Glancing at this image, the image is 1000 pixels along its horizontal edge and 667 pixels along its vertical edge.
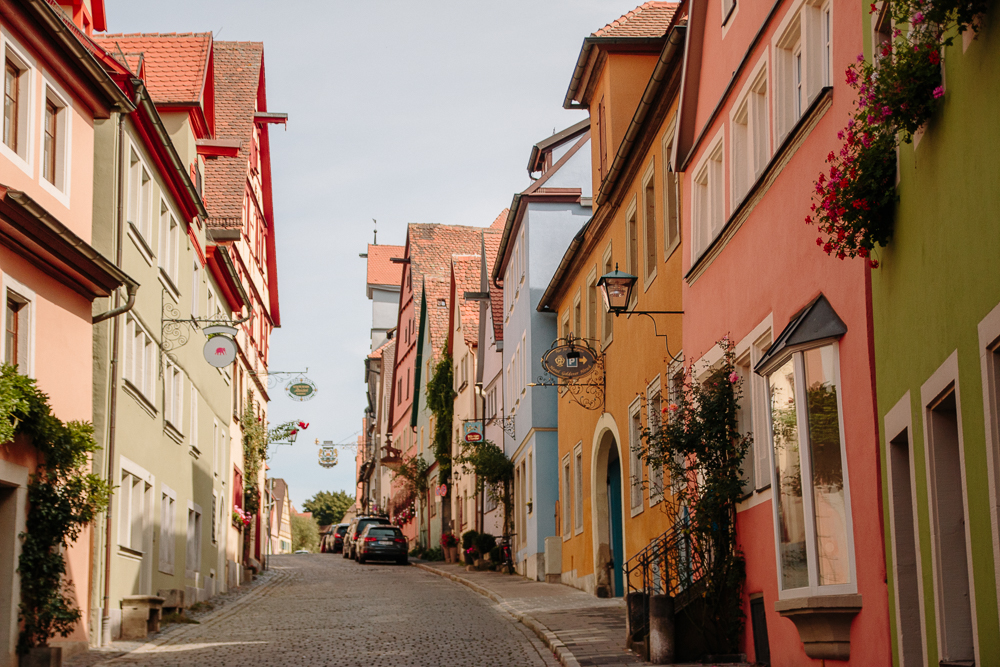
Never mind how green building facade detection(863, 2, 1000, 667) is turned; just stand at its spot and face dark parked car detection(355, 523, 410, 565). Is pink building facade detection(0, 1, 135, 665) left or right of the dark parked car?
left

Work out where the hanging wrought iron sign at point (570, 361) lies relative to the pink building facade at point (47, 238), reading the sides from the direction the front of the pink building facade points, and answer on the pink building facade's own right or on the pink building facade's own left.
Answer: on the pink building facade's own left

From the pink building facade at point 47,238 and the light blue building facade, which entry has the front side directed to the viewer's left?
the light blue building facade

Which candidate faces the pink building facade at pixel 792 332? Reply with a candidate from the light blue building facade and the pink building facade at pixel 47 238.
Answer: the pink building facade at pixel 47 238

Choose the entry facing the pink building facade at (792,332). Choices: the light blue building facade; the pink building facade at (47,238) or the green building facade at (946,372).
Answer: the pink building facade at (47,238)

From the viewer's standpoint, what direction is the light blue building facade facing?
to the viewer's left

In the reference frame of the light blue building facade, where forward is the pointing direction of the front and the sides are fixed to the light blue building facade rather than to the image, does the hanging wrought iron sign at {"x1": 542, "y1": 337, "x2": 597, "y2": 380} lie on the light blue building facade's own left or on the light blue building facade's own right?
on the light blue building facade's own left

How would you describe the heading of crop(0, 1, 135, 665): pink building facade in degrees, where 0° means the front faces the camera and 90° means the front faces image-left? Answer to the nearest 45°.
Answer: approximately 315°
